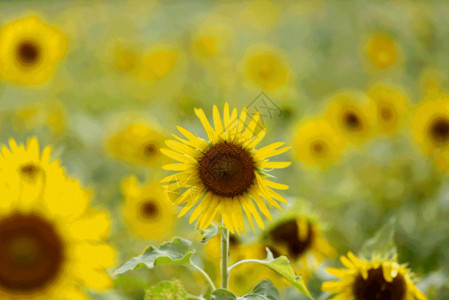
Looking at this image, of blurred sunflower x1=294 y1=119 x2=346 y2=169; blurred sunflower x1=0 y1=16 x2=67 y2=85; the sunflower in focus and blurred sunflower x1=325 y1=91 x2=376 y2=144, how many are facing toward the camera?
4

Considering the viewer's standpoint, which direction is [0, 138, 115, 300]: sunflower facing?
facing the viewer

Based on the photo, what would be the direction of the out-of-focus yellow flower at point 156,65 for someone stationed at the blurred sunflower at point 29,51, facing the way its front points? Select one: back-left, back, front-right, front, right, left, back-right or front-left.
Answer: back-left

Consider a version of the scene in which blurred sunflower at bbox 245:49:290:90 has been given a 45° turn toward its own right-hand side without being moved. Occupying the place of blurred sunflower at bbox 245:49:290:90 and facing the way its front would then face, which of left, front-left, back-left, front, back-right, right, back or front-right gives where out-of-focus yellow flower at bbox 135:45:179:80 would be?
front-right

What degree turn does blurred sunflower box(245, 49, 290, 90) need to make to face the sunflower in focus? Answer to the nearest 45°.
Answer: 0° — it already faces it

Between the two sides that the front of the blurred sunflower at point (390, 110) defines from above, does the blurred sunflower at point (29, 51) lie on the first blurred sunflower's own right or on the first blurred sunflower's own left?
on the first blurred sunflower's own right

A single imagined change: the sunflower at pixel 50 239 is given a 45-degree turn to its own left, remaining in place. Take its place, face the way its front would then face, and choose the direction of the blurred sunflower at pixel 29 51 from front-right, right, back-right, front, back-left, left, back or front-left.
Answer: back-left

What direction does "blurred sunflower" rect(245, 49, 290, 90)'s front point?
toward the camera

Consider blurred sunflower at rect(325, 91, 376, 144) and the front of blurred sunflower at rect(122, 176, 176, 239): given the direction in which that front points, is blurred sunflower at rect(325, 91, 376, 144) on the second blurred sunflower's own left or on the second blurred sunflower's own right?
on the second blurred sunflower's own left

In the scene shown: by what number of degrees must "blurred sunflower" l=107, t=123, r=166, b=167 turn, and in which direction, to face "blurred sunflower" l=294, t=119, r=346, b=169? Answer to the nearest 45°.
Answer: approximately 90° to its left

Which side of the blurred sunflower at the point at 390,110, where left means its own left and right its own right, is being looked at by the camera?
front

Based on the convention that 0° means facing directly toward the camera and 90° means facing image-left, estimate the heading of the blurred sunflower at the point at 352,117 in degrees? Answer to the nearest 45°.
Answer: approximately 0°
